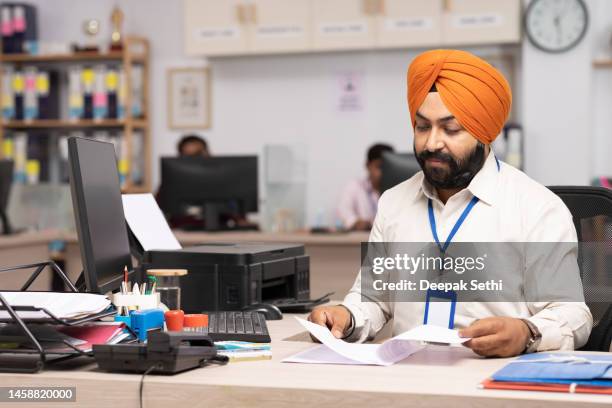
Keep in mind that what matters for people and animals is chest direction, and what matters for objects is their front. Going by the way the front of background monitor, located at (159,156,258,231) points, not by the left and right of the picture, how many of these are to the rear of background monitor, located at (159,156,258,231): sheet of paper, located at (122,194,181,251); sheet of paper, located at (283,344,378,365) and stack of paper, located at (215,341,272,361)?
3

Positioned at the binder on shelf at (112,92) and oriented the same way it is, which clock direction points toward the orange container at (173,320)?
The orange container is roughly at 12 o'clock from the binder on shelf.

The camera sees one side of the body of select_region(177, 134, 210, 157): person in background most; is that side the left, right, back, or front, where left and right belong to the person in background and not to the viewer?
front

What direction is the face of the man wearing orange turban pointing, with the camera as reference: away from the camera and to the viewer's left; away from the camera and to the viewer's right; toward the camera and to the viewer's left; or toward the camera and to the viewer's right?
toward the camera and to the viewer's left

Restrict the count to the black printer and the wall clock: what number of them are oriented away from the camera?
0

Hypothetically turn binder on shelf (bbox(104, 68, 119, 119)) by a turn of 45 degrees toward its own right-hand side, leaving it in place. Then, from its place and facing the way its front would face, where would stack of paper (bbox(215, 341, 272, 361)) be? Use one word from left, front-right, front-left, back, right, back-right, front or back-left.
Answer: front-left

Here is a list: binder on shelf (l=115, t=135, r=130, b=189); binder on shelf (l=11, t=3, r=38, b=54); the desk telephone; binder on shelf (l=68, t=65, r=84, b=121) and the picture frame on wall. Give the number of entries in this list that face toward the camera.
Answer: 4

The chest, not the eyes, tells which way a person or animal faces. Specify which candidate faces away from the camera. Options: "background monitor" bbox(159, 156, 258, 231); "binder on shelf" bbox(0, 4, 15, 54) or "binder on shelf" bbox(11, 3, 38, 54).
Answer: the background monitor

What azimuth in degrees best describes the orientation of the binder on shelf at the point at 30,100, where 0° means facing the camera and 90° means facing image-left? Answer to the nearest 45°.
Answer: approximately 0°

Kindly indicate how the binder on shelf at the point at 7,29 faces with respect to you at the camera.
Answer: facing the viewer

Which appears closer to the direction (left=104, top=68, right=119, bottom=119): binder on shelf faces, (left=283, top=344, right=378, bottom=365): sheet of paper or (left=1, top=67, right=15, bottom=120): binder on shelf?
the sheet of paper

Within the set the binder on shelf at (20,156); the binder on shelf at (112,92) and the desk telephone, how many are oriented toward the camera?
2

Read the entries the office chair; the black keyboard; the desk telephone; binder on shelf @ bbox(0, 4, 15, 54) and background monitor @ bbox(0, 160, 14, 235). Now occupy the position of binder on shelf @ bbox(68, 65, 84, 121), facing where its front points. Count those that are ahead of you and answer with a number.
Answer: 4

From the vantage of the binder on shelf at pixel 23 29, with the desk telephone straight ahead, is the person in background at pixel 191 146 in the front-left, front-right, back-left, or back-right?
front-left
